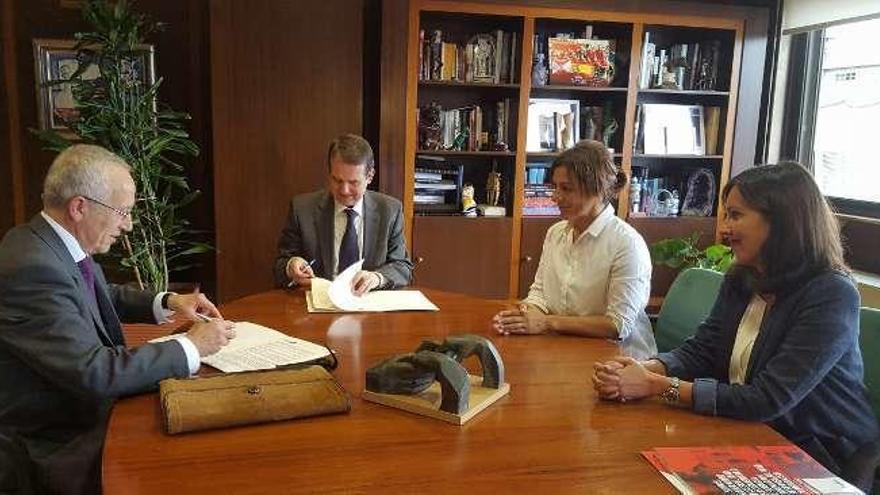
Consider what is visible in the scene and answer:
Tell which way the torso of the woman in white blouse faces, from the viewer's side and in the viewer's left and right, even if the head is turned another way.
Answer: facing the viewer and to the left of the viewer

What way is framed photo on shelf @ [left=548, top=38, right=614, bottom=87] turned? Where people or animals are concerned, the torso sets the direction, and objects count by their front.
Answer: toward the camera

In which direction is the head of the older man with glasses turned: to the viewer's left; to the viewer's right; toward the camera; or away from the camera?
to the viewer's right

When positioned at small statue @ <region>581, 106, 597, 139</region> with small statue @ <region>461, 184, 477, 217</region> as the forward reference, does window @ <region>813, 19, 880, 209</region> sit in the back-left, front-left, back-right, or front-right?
back-left

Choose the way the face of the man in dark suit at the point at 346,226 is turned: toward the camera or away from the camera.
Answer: toward the camera

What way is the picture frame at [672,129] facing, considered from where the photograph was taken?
facing the viewer

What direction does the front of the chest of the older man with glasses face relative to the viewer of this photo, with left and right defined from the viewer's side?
facing to the right of the viewer

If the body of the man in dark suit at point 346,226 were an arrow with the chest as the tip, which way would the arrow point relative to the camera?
toward the camera

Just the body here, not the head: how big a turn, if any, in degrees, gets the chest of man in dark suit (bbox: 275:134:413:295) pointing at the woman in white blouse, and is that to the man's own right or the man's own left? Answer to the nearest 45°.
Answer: approximately 45° to the man's own left

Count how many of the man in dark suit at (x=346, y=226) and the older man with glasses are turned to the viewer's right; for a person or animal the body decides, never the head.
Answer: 1

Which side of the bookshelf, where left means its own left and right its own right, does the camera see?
front

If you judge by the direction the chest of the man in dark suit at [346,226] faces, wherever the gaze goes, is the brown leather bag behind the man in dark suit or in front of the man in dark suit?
in front

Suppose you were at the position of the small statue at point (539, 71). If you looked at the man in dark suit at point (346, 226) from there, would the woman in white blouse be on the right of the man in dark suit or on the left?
left

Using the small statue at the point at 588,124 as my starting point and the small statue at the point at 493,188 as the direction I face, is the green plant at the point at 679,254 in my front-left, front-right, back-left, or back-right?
back-left

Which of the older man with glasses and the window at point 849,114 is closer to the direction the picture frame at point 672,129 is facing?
the older man with glasses

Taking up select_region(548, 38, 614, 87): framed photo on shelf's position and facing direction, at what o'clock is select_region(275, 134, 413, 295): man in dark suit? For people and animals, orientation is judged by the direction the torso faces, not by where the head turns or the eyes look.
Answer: The man in dark suit is roughly at 1 o'clock from the framed photo on shelf.
